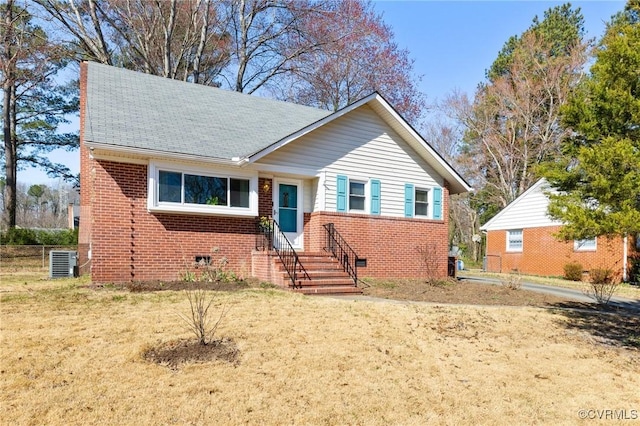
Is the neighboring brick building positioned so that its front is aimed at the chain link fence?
no

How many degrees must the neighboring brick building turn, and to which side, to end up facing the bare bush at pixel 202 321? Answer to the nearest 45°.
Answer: approximately 45° to its right

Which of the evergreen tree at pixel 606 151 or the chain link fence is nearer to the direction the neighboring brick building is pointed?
the evergreen tree

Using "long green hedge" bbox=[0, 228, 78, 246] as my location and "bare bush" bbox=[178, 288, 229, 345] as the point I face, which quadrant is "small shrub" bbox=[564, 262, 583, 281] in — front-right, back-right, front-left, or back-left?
front-left

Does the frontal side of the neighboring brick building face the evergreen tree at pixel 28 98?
no

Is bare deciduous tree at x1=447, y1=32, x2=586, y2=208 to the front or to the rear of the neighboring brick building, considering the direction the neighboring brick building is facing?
to the rear

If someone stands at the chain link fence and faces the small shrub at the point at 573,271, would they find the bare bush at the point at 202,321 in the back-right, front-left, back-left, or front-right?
front-right

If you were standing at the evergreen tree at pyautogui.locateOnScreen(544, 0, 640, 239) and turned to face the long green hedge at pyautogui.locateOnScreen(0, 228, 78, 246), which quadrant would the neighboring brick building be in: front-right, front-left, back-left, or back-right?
front-right

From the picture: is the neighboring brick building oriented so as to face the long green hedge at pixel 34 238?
no

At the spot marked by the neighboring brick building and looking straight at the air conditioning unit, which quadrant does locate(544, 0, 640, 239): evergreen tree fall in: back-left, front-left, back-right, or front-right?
front-left

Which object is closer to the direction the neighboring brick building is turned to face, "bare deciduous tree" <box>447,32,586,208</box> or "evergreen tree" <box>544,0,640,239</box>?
the evergreen tree
